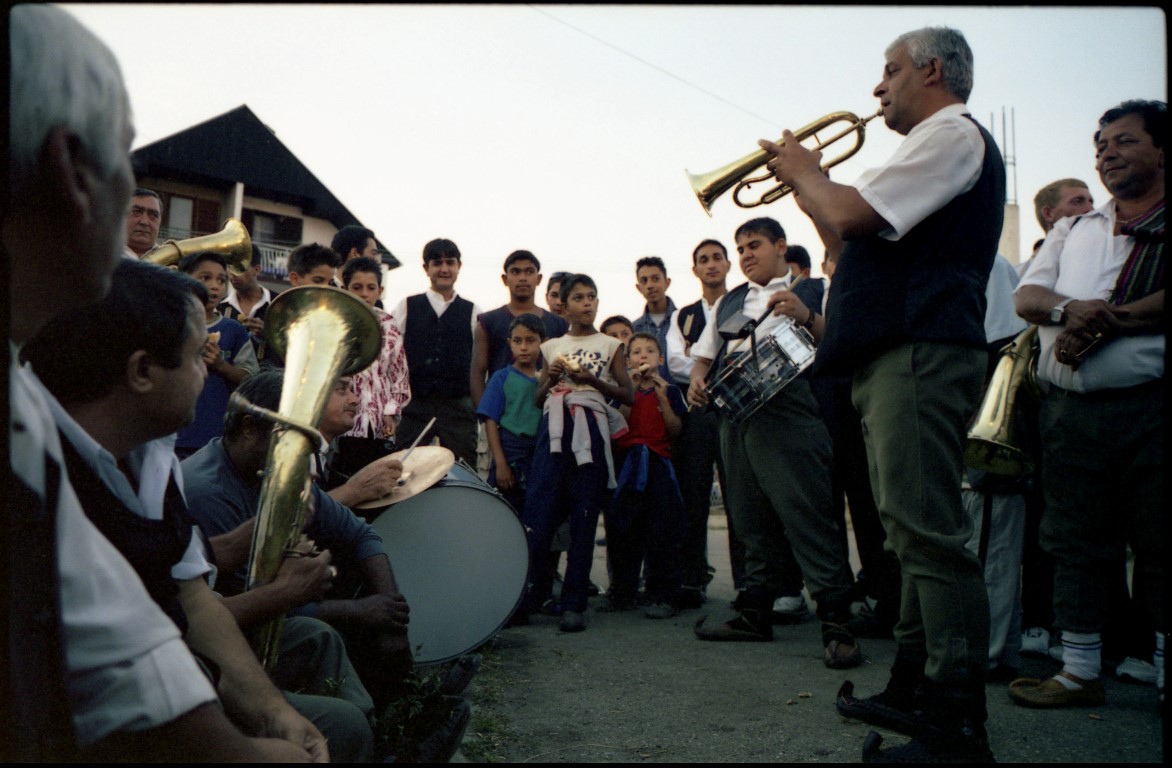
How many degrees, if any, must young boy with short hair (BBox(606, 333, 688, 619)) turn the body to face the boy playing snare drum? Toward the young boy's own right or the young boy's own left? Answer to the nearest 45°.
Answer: approximately 45° to the young boy's own left

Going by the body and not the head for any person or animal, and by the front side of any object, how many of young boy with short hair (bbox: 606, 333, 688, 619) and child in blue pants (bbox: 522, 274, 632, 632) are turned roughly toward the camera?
2

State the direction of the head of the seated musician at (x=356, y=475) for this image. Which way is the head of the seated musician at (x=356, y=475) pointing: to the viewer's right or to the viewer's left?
to the viewer's right

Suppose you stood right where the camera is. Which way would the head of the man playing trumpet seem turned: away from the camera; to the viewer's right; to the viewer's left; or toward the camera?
to the viewer's left

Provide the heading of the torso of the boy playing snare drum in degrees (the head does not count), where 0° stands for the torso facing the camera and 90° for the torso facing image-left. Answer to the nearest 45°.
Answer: approximately 45°

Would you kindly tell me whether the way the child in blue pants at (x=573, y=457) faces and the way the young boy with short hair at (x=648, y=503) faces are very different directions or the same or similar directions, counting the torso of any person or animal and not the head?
same or similar directions

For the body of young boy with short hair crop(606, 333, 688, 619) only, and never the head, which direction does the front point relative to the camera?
toward the camera

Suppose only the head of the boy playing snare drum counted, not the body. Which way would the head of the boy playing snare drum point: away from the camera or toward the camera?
toward the camera

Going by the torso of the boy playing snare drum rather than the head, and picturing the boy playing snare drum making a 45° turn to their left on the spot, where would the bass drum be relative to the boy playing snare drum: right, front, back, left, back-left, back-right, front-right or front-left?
front-right

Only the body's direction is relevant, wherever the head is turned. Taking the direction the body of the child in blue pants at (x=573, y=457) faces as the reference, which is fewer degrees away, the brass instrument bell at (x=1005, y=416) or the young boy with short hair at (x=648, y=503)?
the brass instrument bell

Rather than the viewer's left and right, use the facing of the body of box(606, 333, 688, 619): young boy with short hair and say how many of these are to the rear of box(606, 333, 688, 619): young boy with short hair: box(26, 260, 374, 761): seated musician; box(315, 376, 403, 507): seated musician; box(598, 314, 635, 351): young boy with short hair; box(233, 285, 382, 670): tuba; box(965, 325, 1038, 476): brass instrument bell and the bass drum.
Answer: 1

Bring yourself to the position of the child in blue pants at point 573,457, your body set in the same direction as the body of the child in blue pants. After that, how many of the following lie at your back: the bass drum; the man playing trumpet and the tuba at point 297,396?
0

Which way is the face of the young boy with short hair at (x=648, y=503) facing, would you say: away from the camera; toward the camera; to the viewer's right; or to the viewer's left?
toward the camera

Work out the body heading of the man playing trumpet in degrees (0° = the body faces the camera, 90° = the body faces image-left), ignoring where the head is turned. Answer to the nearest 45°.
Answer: approximately 90°

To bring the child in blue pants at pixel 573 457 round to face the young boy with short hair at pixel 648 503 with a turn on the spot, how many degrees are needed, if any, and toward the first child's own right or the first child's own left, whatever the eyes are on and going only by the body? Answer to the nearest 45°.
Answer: approximately 135° to the first child's own left
